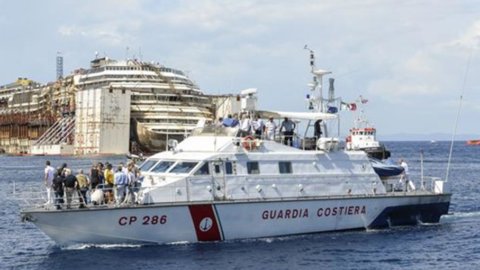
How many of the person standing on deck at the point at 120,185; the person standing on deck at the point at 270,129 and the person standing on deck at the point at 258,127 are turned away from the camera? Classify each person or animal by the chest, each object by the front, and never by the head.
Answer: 3

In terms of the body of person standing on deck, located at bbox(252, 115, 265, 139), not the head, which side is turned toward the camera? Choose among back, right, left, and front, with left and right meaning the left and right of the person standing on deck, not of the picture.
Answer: back

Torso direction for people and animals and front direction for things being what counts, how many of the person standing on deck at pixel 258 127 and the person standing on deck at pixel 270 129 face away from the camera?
2

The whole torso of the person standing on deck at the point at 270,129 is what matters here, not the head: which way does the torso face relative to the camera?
away from the camera

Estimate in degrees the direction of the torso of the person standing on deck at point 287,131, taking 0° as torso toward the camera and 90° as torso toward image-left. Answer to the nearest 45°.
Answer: approximately 135°

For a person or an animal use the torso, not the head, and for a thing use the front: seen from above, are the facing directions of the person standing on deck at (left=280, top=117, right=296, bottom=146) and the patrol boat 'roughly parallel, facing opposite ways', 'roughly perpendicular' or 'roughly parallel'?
roughly perpendicular

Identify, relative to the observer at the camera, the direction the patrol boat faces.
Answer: facing the viewer and to the left of the viewer

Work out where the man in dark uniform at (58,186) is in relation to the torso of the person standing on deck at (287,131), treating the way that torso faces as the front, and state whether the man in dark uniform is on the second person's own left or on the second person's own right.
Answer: on the second person's own left

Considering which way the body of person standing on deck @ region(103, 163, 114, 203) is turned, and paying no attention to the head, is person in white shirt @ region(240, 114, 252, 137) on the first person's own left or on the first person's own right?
on the first person's own right

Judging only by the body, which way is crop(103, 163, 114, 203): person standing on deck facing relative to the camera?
away from the camera

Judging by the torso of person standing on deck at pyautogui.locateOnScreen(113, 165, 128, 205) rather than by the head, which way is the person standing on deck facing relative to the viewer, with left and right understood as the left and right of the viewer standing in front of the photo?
facing away from the viewer
